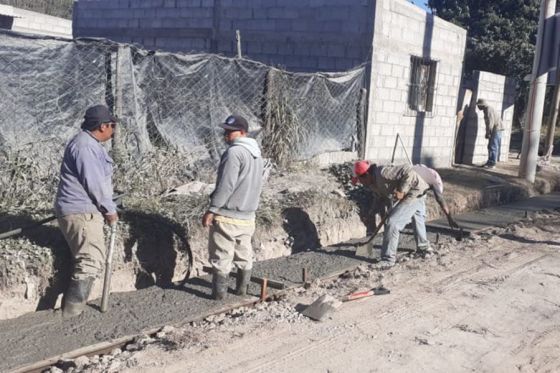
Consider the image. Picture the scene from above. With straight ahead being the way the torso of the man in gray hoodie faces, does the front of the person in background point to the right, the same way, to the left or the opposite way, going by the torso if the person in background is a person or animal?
the same way

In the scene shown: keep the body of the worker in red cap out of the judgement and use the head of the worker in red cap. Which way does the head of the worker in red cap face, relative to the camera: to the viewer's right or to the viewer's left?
to the viewer's left

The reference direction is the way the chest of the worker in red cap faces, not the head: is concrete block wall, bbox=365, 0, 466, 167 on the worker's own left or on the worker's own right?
on the worker's own right

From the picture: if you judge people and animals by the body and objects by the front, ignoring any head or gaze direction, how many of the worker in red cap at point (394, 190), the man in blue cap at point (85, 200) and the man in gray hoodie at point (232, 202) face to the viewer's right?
1

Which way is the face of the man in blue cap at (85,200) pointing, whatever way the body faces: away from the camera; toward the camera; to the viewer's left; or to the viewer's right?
to the viewer's right

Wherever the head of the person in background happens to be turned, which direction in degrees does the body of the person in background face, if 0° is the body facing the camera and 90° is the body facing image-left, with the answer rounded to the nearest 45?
approximately 90°

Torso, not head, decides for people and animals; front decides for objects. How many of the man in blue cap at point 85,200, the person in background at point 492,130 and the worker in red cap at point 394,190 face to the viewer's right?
1

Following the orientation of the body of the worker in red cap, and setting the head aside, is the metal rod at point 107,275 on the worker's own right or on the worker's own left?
on the worker's own left

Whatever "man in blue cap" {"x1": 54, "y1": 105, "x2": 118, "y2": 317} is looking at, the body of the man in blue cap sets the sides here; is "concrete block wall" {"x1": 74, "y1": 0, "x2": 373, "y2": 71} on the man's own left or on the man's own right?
on the man's own left

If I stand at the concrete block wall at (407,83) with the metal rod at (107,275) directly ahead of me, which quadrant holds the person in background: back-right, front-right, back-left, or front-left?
back-left

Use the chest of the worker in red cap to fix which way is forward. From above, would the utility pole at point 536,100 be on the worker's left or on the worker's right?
on the worker's right

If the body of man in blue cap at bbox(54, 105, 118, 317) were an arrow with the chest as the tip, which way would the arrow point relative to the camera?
to the viewer's right

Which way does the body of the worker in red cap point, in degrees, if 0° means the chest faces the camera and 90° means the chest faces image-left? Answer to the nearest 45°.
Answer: approximately 90°

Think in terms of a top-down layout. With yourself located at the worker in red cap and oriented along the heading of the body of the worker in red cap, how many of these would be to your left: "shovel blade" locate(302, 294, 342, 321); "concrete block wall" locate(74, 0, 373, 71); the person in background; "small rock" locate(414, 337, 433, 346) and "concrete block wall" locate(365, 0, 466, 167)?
2

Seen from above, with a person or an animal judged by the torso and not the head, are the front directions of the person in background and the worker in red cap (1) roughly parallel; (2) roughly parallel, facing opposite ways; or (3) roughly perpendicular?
roughly parallel
